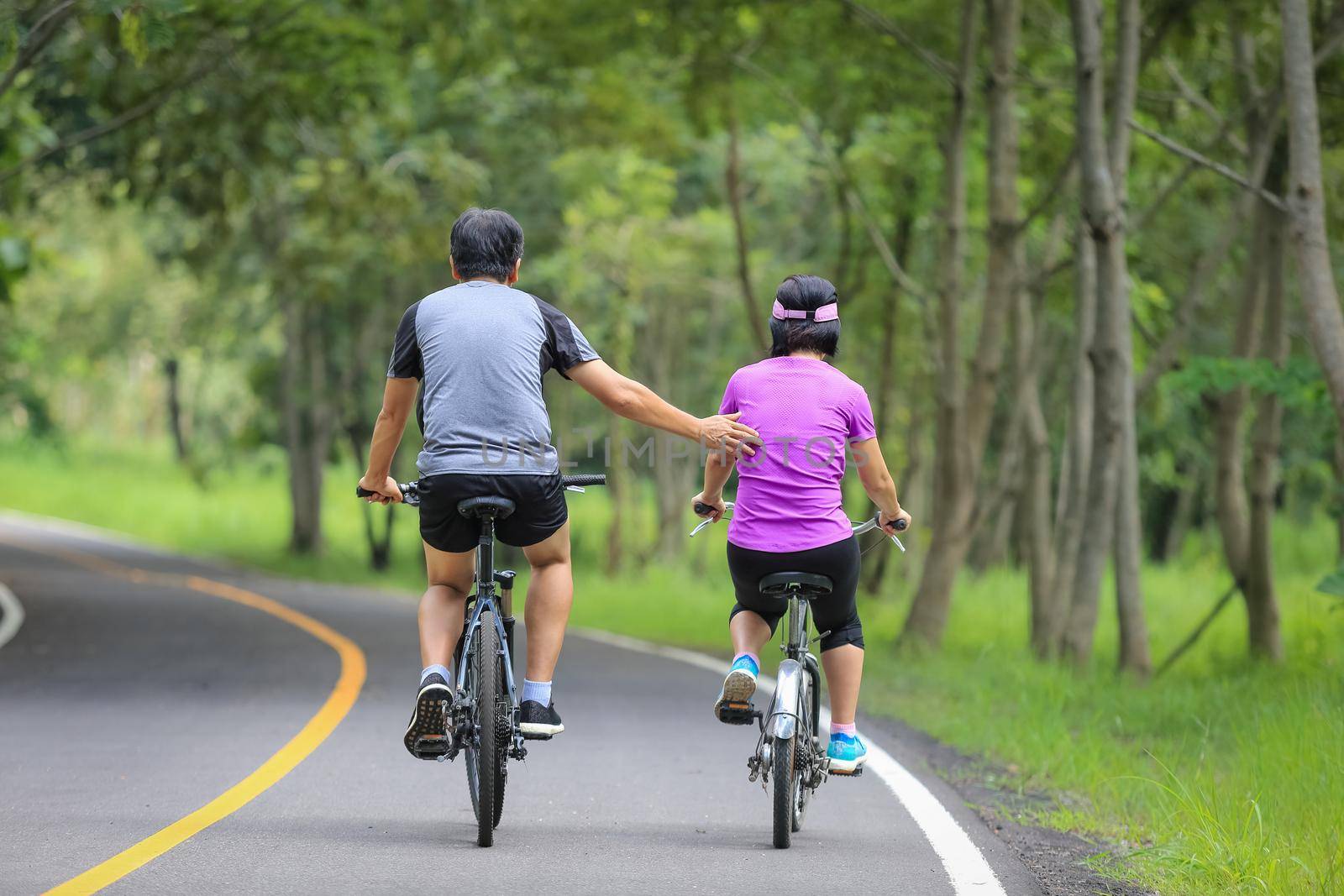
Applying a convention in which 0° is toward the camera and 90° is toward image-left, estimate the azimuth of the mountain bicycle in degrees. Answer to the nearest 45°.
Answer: approximately 180°

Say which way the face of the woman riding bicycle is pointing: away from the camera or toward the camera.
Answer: away from the camera

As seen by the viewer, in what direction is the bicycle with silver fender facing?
away from the camera

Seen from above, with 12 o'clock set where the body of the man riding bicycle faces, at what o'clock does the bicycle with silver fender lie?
The bicycle with silver fender is roughly at 3 o'clock from the man riding bicycle.

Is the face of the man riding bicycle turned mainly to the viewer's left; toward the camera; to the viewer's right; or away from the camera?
away from the camera

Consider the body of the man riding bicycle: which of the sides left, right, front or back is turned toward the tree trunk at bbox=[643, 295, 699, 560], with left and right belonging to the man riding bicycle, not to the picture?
front

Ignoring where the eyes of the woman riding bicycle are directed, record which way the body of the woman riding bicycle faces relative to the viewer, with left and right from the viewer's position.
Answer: facing away from the viewer

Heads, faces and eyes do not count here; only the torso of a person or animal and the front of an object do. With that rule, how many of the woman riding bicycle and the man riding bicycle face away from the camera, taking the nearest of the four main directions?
2

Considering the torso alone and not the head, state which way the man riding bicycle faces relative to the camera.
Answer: away from the camera
